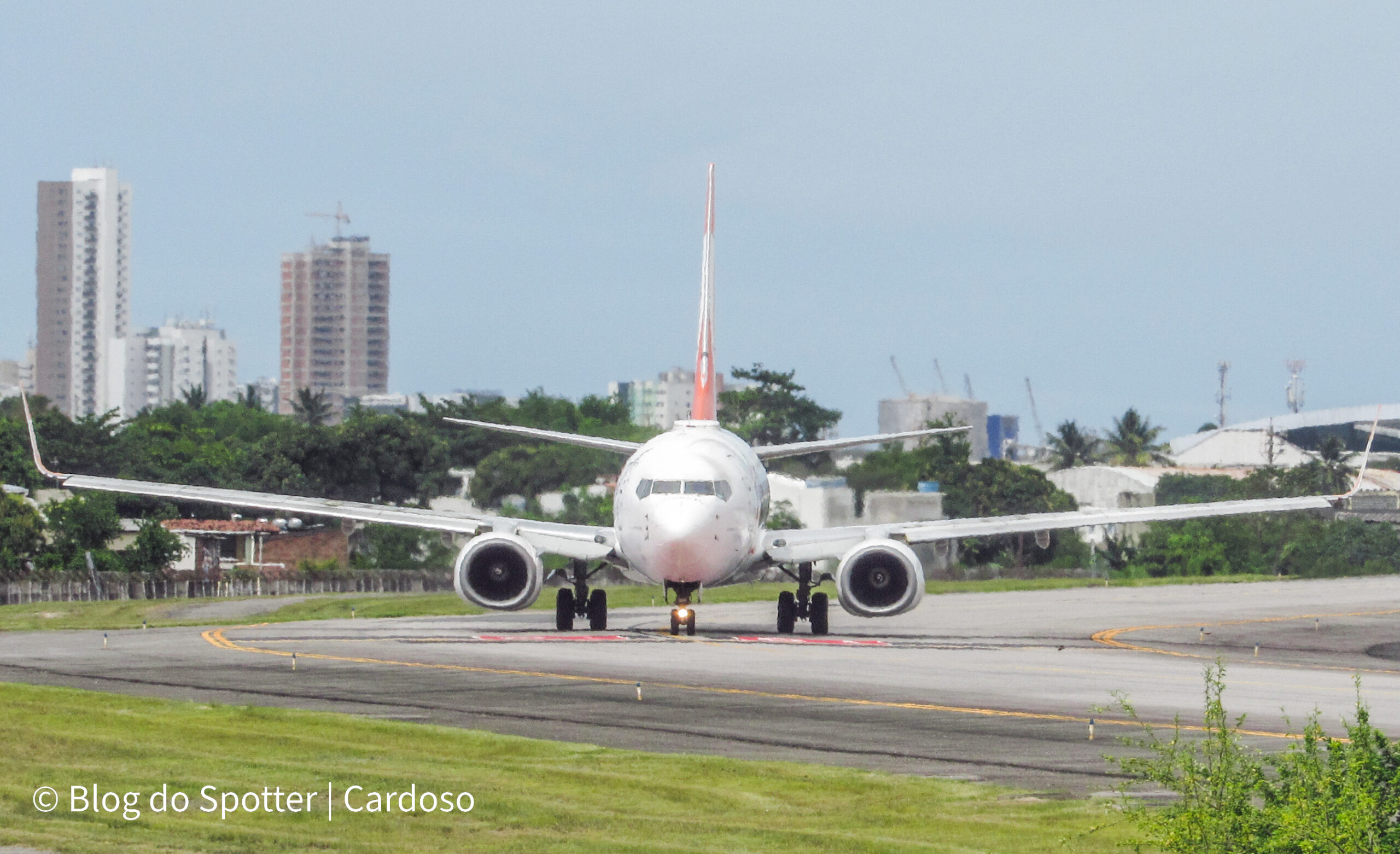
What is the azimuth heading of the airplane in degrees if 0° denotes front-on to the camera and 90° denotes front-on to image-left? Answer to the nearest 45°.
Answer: approximately 0°

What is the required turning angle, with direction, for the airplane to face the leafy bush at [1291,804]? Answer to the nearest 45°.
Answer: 0° — it already faces it
